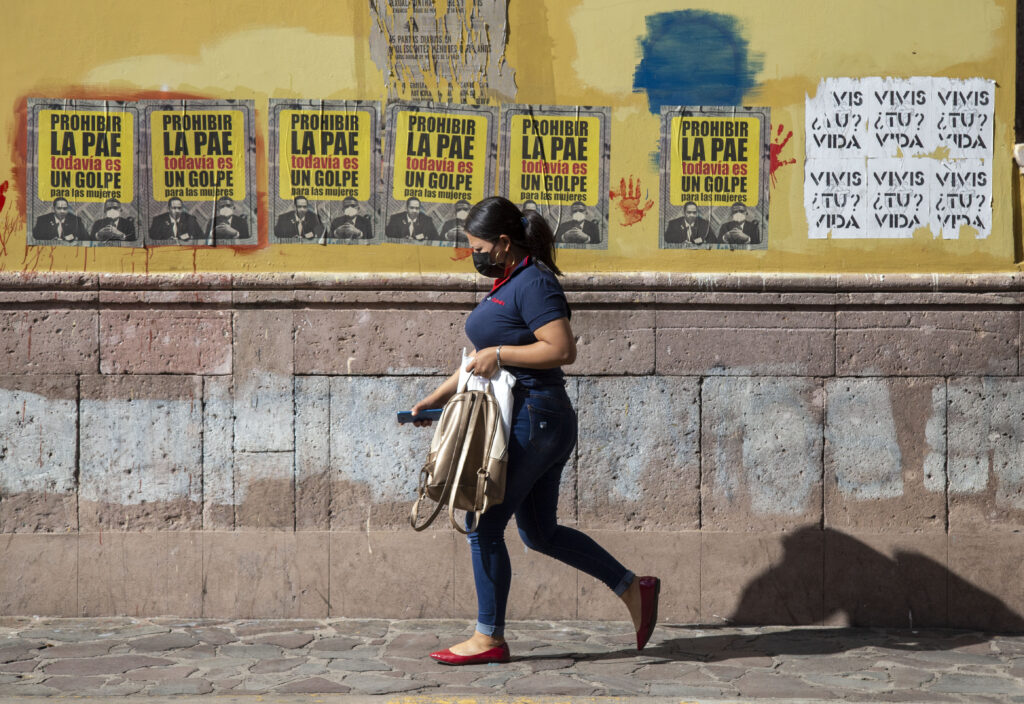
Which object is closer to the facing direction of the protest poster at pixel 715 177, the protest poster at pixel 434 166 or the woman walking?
the woman walking

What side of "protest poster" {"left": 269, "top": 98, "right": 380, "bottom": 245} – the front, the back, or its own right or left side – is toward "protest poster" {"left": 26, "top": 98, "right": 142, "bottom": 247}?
right

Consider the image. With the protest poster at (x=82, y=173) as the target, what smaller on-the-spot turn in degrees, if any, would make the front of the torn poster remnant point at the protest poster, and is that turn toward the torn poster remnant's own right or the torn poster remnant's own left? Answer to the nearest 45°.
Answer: approximately 90° to the torn poster remnant's own right

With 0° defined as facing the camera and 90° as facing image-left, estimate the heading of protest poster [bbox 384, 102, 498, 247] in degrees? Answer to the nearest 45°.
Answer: approximately 0°

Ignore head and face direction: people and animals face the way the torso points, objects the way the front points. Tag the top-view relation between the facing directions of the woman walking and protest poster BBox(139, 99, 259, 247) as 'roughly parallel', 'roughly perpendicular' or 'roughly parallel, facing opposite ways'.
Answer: roughly perpendicular
